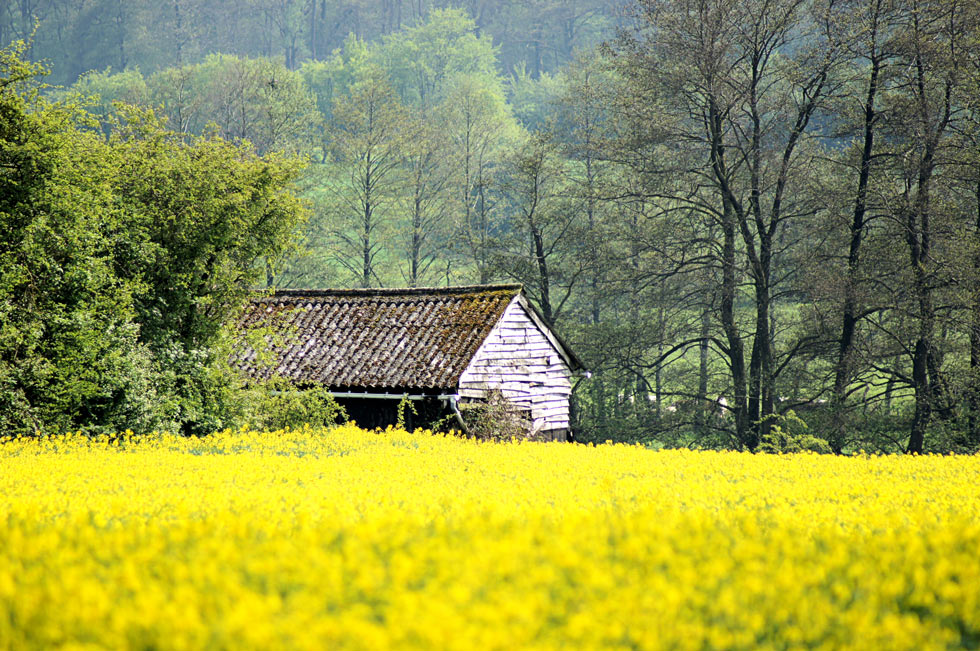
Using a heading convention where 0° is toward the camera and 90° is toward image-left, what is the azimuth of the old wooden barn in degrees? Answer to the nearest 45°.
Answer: approximately 45°

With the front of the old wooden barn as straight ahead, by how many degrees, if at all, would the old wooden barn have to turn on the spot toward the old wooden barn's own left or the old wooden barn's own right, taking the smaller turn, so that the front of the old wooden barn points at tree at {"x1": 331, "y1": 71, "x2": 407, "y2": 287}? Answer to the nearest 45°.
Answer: approximately 135° to the old wooden barn's own right

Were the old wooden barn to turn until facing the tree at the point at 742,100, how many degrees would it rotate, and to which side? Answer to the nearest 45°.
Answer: approximately 135° to its left

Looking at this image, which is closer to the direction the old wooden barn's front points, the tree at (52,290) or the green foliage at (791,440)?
the tree

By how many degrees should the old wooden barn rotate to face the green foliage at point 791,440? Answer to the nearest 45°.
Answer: approximately 135° to its left

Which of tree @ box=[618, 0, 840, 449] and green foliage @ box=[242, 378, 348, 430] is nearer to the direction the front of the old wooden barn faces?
the green foliage
